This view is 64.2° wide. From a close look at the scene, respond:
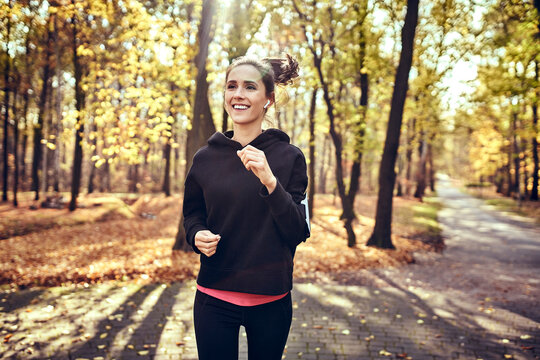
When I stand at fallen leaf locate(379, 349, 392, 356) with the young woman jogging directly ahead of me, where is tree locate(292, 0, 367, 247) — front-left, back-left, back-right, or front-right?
back-right

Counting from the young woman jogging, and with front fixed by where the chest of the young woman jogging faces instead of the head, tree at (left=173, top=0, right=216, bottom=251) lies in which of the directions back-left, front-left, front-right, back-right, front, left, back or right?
back

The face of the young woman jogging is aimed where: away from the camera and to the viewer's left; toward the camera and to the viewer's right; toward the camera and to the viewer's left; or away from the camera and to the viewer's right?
toward the camera and to the viewer's left

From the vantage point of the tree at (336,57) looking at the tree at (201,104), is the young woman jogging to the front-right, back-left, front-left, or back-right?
front-left

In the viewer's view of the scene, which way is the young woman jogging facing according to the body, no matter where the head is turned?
toward the camera

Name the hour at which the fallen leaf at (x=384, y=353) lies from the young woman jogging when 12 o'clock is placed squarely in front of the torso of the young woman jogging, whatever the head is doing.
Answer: The fallen leaf is roughly at 7 o'clock from the young woman jogging.

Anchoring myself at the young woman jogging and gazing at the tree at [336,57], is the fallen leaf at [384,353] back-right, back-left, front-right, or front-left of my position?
front-right

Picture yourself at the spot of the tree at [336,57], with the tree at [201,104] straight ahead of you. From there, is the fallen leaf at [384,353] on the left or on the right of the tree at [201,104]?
left

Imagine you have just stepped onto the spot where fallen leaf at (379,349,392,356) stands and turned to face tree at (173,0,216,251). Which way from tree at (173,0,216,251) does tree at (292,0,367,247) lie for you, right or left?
right

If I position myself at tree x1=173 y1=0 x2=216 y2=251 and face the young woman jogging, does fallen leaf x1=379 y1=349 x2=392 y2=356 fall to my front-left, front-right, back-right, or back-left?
front-left

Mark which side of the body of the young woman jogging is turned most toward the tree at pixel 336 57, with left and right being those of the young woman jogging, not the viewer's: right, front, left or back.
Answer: back
